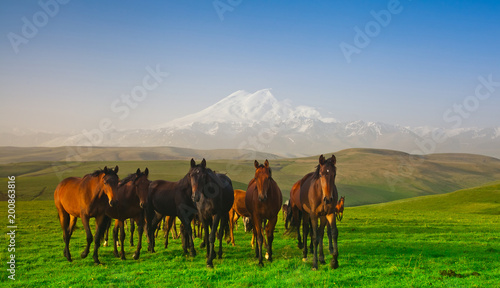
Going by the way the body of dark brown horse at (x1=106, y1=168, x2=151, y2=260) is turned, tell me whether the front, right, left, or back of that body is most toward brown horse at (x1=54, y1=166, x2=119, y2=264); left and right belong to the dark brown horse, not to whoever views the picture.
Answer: right

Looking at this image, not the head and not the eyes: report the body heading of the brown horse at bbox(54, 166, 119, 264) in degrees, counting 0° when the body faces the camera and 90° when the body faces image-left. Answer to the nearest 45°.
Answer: approximately 315°

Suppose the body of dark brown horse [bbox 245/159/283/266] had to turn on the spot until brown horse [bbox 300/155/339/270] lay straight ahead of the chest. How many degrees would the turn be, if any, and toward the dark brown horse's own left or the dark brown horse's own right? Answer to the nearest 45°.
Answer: approximately 45° to the dark brown horse's own left

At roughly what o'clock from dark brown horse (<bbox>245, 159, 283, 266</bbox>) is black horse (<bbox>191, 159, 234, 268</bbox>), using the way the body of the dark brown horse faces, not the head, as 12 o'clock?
The black horse is roughly at 3 o'clock from the dark brown horse.

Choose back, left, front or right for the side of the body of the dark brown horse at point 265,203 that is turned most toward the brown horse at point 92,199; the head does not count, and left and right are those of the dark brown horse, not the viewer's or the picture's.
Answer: right
